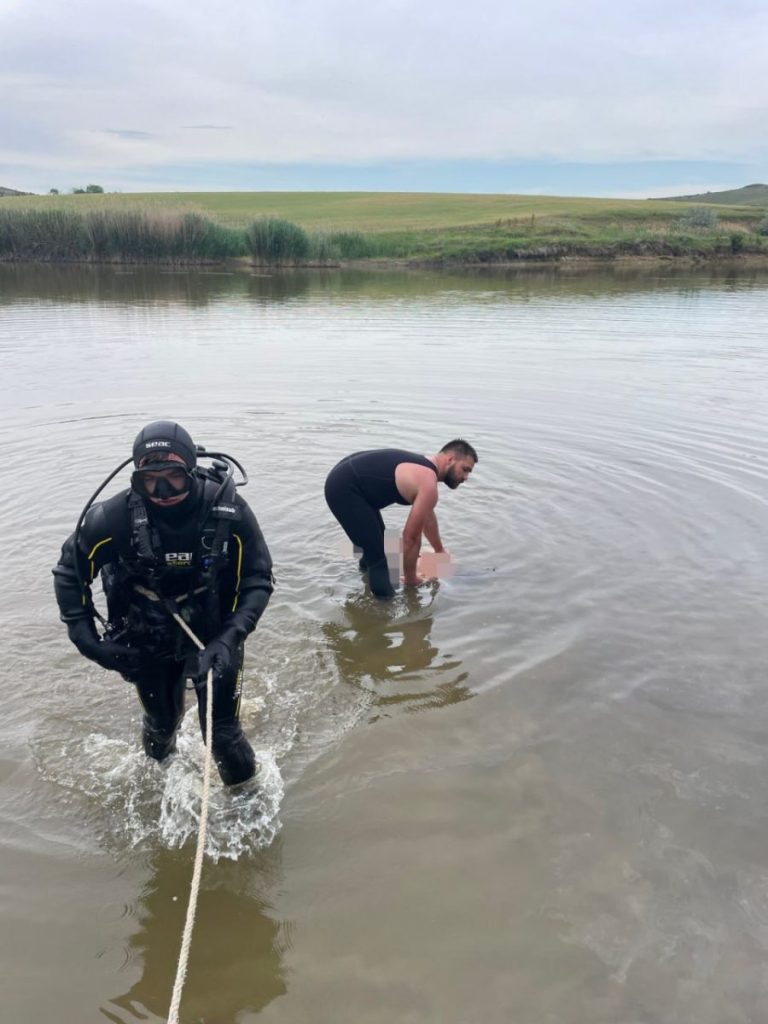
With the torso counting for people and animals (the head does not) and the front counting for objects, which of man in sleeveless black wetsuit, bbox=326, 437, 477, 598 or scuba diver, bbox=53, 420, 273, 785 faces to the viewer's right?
man in sleeveless black wetsuit, bbox=326, 437, 477, 598

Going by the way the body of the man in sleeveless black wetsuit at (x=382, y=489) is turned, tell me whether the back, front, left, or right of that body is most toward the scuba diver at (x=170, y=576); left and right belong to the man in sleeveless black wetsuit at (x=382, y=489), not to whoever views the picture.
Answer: right

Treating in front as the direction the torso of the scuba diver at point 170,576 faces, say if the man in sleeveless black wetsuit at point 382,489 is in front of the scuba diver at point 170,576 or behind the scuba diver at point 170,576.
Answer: behind

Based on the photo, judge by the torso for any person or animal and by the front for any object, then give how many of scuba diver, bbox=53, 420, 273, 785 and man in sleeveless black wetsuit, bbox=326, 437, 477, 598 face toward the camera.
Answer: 1

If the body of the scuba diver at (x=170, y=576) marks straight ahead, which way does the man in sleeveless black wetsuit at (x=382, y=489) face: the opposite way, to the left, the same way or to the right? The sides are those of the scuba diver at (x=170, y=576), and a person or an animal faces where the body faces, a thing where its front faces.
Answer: to the left

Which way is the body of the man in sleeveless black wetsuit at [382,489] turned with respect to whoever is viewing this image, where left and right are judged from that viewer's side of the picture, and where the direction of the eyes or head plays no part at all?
facing to the right of the viewer

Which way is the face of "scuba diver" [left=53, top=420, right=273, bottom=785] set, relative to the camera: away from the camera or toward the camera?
toward the camera

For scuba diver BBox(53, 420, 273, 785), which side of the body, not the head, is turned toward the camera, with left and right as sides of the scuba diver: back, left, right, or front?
front
